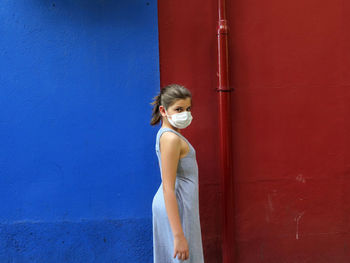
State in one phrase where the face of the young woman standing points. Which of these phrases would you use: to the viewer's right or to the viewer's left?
to the viewer's right

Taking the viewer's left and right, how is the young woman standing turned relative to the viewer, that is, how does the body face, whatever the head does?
facing to the right of the viewer
